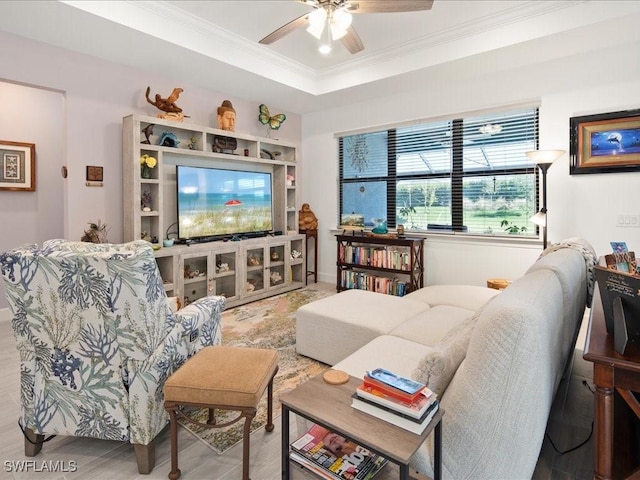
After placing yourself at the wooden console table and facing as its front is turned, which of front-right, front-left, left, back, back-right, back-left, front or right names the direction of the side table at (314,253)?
front-right

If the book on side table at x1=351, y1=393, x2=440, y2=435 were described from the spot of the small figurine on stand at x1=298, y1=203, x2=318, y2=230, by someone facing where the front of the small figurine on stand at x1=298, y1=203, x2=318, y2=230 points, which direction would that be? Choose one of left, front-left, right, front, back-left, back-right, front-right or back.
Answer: front

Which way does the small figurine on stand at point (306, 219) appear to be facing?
toward the camera

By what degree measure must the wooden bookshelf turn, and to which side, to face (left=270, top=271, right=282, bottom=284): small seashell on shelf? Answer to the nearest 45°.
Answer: approximately 45° to its right

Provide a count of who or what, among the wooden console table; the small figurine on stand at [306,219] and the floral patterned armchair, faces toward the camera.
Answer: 1

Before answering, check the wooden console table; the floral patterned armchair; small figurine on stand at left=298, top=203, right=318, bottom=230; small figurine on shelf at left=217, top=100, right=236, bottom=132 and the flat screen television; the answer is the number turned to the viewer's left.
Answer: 1

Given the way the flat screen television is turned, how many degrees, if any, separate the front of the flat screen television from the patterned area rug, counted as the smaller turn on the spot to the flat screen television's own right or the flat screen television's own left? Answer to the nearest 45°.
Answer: approximately 45° to the flat screen television's own right

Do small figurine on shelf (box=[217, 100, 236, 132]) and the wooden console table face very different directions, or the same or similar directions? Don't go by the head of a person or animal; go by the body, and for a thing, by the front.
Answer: very different directions

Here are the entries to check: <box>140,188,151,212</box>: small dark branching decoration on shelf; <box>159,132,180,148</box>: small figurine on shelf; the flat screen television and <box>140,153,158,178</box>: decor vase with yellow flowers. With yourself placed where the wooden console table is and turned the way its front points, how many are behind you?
0

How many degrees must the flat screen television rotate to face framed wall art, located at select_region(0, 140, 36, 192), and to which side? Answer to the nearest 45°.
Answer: approximately 135° to its right

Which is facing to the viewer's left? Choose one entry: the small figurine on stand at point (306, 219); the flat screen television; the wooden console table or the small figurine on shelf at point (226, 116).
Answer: the wooden console table

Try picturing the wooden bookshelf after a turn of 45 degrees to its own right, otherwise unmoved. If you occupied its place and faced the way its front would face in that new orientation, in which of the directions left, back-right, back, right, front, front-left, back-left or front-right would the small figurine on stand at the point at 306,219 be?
front-right

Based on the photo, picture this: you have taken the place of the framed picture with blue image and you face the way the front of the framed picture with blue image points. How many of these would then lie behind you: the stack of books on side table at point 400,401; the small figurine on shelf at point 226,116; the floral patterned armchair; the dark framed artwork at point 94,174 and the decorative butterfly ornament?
0

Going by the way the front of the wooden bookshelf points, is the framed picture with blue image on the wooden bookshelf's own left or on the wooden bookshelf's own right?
on the wooden bookshelf's own left

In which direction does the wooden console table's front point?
to the viewer's left
